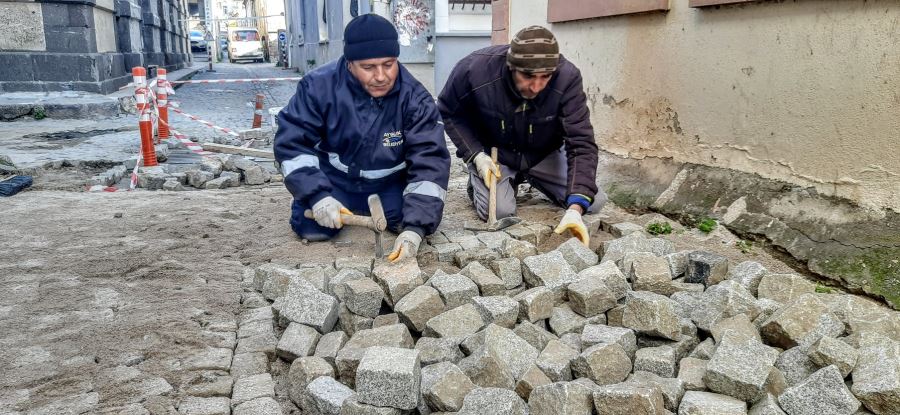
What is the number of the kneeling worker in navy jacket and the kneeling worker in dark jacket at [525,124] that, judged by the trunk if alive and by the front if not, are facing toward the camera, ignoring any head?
2

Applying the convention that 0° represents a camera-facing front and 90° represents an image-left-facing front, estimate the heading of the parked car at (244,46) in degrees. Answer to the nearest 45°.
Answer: approximately 0°

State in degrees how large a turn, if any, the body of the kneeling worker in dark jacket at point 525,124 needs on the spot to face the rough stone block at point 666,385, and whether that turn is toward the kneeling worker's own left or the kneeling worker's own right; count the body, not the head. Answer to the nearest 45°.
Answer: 0° — they already face it

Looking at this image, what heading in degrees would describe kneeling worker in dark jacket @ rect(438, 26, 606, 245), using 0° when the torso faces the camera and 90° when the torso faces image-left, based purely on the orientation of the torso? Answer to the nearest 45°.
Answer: approximately 0°

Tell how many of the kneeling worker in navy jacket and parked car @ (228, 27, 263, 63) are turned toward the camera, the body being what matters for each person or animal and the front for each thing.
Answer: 2

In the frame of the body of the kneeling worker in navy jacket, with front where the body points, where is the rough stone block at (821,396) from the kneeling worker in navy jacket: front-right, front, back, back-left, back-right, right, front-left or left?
front-left

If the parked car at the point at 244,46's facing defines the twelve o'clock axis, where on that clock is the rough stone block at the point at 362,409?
The rough stone block is roughly at 12 o'clock from the parked car.

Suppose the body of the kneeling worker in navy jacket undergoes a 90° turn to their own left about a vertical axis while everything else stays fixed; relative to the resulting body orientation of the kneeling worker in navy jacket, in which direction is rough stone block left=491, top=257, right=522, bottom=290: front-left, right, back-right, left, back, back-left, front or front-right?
front-right

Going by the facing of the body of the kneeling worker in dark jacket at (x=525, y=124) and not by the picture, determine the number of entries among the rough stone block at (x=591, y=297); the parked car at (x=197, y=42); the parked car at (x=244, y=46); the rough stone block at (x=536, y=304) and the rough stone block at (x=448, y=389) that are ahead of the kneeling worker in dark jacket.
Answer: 3

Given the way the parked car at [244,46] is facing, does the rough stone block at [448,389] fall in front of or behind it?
in front

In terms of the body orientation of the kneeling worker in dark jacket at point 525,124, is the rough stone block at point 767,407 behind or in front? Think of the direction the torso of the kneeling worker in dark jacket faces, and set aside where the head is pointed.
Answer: in front
